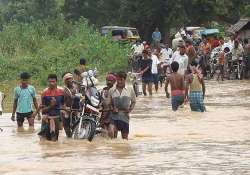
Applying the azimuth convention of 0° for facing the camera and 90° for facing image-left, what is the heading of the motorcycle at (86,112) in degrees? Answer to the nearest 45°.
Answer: approximately 45°

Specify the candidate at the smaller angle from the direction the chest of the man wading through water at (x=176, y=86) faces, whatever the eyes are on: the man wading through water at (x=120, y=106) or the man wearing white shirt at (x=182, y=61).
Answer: the man wearing white shirt

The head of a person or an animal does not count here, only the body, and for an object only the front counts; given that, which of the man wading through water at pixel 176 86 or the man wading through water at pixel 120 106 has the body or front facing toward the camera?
the man wading through water at pixel 120 106

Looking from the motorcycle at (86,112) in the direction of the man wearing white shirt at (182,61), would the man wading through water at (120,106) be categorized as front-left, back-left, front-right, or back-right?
front-right

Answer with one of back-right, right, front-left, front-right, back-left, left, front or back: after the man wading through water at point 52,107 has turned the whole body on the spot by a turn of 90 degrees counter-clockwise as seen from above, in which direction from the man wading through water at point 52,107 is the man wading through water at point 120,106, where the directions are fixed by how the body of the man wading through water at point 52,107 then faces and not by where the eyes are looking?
front

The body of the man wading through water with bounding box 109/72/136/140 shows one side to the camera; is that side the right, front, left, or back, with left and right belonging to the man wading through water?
front

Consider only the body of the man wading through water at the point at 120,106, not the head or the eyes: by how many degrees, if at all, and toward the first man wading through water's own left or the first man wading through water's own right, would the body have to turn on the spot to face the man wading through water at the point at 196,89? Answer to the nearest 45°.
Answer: approximately 135° to the first man wading through water's own left

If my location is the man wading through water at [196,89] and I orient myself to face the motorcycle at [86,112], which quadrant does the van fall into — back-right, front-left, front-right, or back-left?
back-right

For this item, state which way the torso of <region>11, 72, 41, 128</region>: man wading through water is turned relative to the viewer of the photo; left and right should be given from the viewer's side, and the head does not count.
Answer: facing the viewer

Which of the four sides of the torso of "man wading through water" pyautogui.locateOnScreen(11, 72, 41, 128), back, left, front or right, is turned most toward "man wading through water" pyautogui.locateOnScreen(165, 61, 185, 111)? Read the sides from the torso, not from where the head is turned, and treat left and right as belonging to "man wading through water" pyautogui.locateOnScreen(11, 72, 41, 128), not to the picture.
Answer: left

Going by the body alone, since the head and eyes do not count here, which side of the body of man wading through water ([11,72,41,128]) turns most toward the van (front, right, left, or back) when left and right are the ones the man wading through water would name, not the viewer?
back
